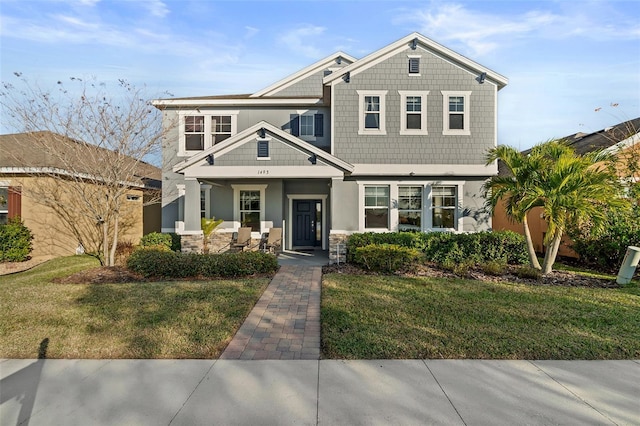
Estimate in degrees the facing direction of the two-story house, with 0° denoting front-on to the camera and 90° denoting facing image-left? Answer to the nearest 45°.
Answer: approximately 0°

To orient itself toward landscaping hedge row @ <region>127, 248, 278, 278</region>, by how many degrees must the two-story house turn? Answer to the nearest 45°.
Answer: approximately 45° to its right

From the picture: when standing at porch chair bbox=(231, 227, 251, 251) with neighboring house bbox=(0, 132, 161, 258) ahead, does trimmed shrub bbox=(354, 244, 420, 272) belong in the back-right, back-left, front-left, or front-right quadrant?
back-left

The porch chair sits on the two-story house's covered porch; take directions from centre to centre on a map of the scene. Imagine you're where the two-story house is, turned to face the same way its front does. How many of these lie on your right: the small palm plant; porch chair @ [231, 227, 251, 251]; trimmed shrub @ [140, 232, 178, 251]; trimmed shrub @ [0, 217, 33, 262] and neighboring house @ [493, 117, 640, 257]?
4

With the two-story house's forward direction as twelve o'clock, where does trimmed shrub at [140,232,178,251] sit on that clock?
The trimmed shrub is roughly at 3 o'clock from the two-story house.

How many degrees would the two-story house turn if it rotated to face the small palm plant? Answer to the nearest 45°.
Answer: approximately 90° to its right
